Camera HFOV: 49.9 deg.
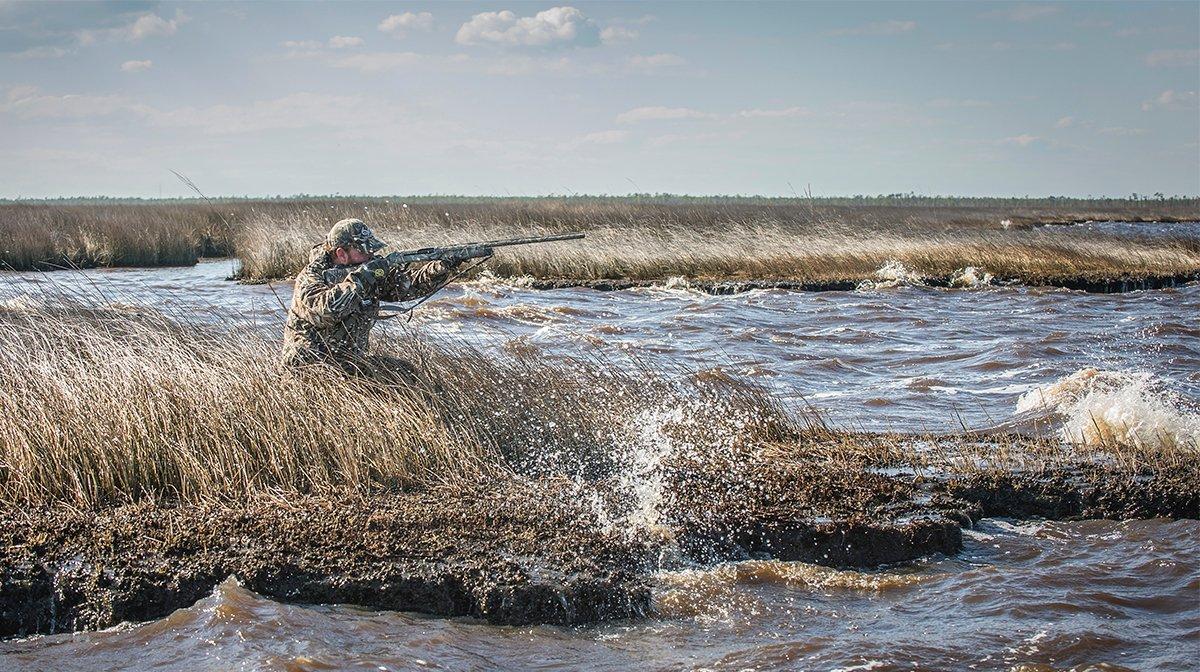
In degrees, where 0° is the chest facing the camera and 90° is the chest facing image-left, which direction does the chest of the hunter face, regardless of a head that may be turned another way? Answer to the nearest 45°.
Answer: approximately 270°

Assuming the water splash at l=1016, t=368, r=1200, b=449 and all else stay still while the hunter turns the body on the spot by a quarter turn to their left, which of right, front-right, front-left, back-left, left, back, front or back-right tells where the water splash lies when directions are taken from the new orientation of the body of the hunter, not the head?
right

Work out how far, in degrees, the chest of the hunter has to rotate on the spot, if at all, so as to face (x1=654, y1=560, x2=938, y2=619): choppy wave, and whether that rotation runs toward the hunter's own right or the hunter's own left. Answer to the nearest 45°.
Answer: approximately 45° to the hunter's own right
